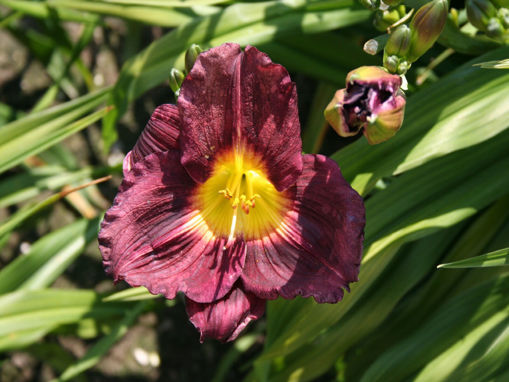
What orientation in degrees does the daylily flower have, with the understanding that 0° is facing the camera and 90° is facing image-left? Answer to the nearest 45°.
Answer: approximately 0°
